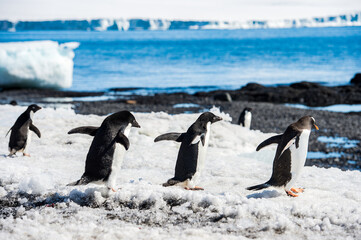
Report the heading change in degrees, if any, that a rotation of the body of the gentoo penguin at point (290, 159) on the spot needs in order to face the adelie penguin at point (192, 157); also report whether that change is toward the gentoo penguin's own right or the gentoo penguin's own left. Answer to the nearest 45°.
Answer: approximately 180°

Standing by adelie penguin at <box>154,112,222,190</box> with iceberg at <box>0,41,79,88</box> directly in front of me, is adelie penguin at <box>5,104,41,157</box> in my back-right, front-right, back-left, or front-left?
front-left

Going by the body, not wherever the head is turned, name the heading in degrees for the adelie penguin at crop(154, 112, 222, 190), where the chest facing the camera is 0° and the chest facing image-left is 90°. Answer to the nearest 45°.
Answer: approximately 270°

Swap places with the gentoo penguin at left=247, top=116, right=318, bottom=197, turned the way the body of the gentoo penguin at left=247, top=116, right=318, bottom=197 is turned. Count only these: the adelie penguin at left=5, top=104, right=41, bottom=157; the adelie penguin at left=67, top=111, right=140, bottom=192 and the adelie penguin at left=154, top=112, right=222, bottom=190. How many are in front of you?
0

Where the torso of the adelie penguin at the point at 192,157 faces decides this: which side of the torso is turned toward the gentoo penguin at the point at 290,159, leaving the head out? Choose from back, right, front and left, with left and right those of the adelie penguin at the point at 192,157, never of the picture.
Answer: front

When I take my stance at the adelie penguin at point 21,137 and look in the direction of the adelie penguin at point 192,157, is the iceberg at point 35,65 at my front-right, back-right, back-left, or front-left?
back-left

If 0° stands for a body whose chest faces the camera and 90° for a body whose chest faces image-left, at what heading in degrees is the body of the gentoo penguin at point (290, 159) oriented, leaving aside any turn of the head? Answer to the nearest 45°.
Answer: approximately 270°

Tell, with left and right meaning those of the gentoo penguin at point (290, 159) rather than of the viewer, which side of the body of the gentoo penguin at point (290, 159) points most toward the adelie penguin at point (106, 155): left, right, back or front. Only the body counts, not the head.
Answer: back

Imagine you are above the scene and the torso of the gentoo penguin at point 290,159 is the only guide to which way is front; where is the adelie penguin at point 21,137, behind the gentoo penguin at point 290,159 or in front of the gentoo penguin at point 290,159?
behind

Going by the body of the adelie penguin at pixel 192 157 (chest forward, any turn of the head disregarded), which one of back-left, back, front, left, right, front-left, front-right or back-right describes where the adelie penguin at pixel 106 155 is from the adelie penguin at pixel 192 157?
back-right

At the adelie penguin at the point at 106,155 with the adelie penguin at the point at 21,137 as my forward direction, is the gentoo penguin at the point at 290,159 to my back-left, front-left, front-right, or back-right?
back-right

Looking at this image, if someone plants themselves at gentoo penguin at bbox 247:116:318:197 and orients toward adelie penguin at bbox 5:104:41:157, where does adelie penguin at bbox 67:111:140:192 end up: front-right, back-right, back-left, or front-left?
front-left
